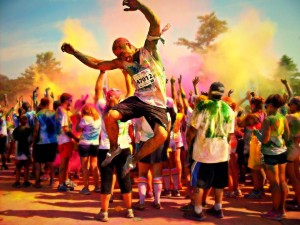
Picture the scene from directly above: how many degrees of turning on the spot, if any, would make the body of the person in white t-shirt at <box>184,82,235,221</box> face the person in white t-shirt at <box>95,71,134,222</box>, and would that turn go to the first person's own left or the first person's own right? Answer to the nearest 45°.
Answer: approximately 45° to the first person's own left

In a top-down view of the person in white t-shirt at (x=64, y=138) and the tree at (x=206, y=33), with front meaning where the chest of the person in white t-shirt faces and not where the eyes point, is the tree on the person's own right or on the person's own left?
on the person's own left

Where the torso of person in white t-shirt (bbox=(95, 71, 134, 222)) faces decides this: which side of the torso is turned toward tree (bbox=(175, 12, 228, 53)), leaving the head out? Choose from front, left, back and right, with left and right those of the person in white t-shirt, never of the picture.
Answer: front

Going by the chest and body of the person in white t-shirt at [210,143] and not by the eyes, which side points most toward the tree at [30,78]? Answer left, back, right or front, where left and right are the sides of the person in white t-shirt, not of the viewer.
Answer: front

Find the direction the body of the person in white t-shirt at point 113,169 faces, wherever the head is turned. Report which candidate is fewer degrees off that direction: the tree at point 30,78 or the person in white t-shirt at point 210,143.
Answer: the tree

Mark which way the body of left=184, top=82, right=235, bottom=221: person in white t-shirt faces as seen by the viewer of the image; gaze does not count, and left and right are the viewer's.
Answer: facing away from the viewer and to the left of the viewer

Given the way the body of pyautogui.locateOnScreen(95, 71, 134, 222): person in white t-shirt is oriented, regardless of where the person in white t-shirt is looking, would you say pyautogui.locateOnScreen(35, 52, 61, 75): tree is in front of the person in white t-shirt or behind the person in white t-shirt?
in front

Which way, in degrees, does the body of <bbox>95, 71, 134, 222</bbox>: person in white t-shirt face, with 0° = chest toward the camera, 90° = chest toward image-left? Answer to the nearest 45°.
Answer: approximately 180°

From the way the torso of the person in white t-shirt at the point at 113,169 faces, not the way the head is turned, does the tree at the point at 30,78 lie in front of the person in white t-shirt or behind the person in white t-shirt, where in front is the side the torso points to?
in front
